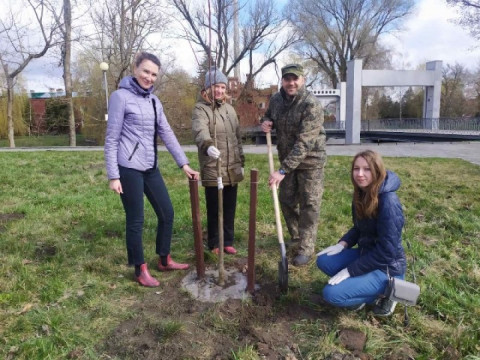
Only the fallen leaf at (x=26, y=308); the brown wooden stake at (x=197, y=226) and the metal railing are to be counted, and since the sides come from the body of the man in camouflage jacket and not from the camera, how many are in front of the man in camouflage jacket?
2

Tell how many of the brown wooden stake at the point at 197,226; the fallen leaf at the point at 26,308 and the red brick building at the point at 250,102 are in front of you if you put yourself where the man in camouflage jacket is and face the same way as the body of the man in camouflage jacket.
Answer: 2

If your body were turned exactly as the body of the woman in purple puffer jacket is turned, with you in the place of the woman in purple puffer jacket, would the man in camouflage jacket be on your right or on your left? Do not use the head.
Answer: on your left

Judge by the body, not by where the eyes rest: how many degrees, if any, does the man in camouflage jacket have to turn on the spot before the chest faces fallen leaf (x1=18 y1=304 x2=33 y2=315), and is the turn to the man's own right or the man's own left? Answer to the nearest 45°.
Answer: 0° — they already face it

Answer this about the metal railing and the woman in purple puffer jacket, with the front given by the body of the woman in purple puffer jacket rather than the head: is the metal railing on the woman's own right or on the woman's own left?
on the woman's own left

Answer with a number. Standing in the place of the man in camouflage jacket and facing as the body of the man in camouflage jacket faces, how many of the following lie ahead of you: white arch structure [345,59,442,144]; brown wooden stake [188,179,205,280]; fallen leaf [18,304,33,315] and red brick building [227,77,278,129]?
2

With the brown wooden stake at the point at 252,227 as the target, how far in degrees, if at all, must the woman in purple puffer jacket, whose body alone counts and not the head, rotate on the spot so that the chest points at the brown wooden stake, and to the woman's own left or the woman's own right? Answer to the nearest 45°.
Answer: approximately 45° to the woman's own left

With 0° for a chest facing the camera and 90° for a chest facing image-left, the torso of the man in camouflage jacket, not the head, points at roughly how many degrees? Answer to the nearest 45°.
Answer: approximately 45°

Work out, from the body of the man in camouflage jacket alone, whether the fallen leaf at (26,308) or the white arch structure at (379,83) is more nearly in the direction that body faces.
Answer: the fallen leaf

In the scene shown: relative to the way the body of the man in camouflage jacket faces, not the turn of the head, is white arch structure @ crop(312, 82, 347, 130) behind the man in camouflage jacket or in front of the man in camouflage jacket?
behind
